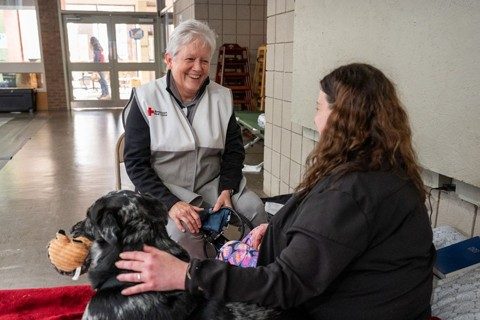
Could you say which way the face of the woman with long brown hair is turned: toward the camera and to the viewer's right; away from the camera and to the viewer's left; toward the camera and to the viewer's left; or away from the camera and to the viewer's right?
away from the camera and to the viewer's left

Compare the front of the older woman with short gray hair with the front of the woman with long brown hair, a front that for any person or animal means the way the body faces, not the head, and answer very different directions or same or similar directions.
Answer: very different directions

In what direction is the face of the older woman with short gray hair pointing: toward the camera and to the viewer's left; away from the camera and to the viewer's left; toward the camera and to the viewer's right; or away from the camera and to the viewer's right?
toward the camera and to the viewer's right

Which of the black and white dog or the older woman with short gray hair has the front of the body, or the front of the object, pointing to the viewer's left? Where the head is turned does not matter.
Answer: the black and white dog

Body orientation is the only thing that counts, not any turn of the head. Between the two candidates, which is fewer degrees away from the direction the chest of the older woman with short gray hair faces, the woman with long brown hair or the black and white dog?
the woman with long brown hair

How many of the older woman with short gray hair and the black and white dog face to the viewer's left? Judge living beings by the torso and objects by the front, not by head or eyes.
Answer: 1

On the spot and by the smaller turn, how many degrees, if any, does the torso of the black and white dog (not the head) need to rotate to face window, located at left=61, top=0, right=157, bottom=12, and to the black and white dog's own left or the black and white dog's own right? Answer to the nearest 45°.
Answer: approximately 90° to the black and white dog's own right

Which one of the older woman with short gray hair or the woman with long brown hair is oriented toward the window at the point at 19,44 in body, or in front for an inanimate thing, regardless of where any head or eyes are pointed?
the woman with long brown hair

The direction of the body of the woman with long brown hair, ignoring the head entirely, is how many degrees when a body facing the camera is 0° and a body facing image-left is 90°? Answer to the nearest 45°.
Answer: approximately 135°

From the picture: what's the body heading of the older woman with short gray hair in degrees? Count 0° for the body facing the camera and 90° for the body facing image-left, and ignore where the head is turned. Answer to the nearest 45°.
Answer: approximately 315°

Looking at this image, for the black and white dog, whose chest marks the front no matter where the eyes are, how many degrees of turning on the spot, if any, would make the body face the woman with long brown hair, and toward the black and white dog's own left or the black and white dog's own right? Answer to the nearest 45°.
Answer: approximately 180°

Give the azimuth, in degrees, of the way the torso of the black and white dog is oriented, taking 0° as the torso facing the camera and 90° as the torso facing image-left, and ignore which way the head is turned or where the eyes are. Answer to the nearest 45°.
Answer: approximately 90°
